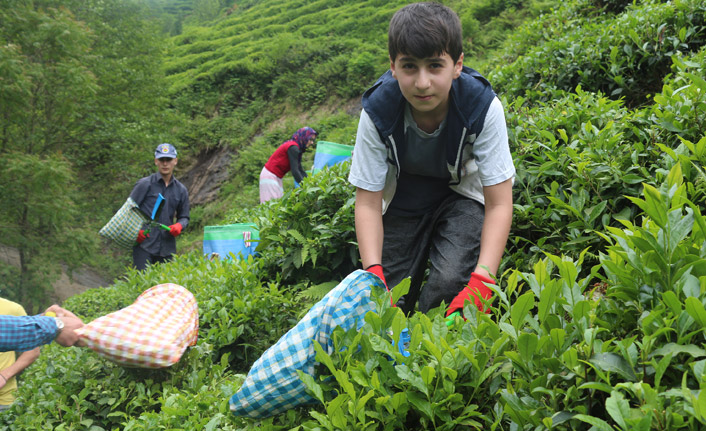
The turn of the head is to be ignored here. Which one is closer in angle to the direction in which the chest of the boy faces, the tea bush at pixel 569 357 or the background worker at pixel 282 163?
the tea bush

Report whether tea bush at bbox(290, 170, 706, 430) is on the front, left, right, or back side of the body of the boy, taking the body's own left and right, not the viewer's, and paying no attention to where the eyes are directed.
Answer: front

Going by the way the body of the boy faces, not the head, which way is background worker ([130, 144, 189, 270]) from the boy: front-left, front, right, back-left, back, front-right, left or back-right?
back-right

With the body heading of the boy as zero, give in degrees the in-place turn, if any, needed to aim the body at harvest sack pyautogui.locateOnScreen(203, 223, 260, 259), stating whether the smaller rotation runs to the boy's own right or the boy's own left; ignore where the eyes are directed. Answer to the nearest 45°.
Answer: approximately 135° to the boy's own right

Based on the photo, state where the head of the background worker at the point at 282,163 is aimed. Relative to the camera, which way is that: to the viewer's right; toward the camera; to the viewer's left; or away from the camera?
to the viewer's right

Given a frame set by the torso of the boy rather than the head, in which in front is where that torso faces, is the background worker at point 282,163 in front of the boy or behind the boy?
behind

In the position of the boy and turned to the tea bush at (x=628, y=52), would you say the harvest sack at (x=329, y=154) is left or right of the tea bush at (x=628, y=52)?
left

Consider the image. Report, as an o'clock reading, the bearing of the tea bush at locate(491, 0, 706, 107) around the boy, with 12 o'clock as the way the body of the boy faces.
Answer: The tea bush is roughly at 7 o'clock from the boy.

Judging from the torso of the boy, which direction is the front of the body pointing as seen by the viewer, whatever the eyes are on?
toward the camera

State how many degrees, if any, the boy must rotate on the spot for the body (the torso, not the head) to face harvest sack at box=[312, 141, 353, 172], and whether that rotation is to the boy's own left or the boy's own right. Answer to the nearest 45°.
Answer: approximately 180°
